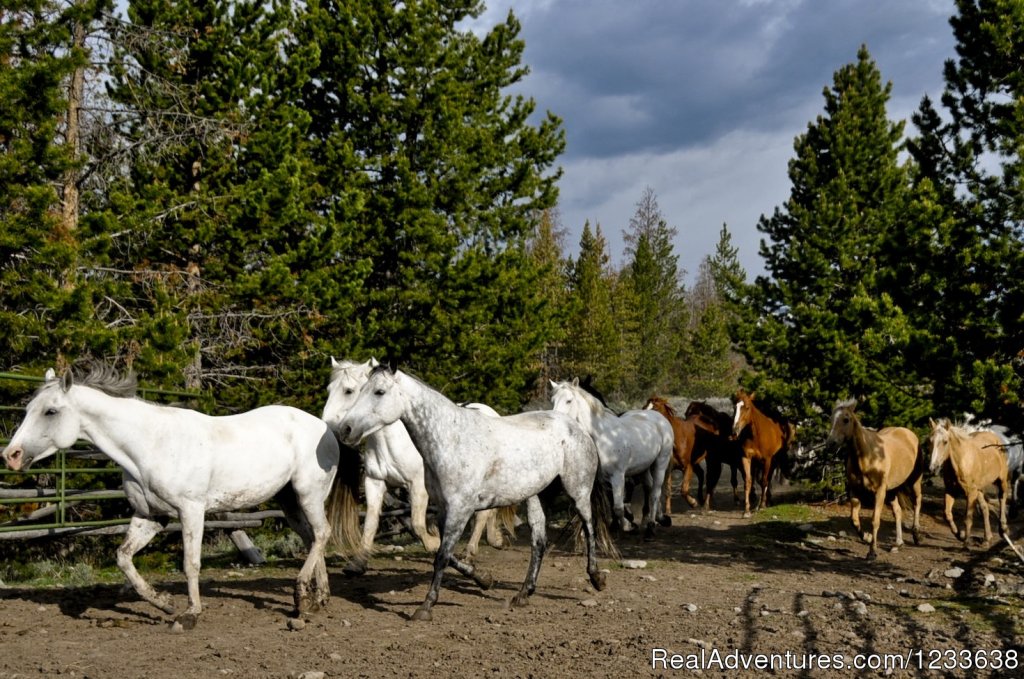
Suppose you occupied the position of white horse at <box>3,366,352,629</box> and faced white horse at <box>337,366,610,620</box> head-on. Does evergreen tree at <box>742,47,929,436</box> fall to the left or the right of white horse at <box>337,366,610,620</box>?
left

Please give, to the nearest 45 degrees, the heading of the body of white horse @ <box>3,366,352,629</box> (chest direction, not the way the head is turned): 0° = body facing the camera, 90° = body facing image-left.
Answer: approximately 90°

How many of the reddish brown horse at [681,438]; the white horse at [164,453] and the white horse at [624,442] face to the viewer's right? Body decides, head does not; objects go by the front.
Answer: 0

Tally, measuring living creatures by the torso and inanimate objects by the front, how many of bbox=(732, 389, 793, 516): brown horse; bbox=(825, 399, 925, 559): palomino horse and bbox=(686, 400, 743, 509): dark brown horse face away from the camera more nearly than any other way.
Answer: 0

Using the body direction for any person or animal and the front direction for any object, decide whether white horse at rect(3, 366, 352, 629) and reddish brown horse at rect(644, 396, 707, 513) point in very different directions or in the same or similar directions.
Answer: same or similar directions

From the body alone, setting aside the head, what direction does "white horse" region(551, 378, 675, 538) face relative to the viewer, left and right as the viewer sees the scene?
facing the viewer and to the left of the viewer

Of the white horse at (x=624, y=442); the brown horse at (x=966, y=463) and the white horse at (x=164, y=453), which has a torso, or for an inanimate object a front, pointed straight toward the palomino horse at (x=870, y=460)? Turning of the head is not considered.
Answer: the brown horse
